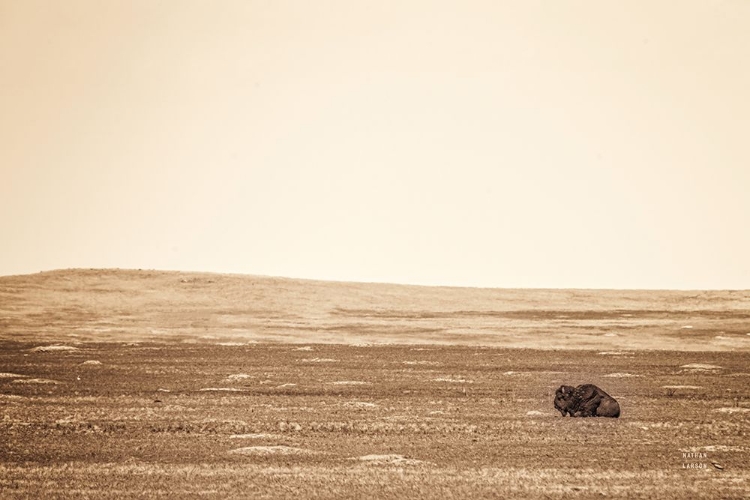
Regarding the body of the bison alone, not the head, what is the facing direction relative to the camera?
to the viewer's left
